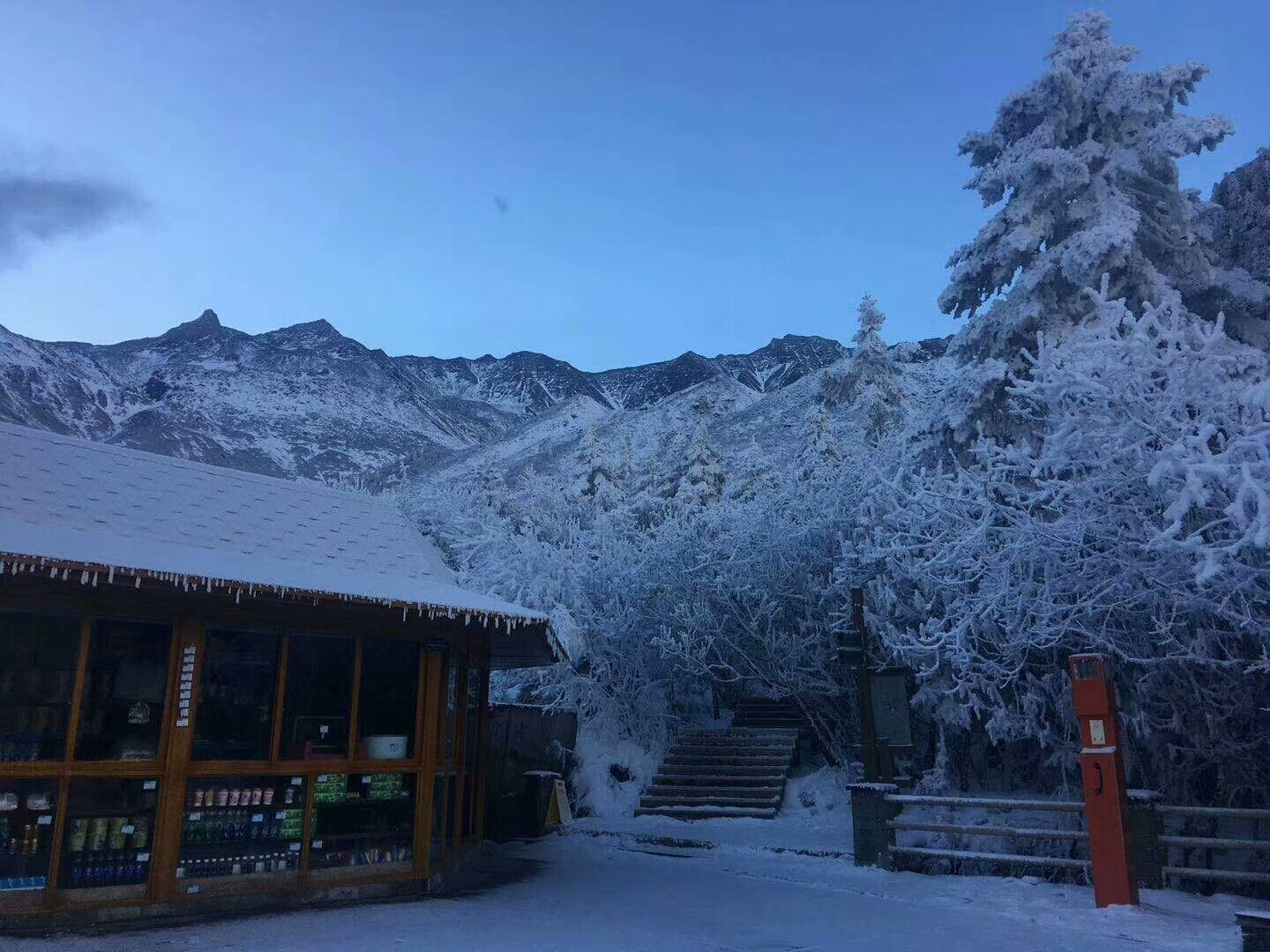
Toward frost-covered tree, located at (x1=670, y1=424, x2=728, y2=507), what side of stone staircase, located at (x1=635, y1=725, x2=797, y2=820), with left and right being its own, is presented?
back

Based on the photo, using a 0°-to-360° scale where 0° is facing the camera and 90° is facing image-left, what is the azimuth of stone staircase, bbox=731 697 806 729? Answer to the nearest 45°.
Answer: approximately 0°

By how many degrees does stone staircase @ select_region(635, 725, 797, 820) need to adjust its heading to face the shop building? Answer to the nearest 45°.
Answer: approximately 45° to its right

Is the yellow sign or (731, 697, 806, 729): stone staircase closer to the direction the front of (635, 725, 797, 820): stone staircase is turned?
the yellow sign

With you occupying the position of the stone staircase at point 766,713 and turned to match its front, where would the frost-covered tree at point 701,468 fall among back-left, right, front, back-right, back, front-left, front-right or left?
back

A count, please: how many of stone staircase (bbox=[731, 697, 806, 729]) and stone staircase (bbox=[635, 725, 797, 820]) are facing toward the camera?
2

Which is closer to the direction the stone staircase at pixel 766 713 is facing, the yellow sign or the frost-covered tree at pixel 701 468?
the yellow sign
